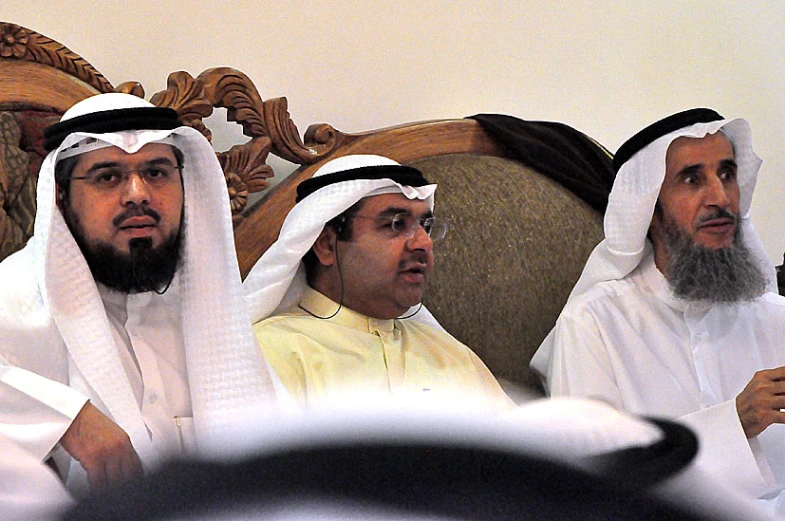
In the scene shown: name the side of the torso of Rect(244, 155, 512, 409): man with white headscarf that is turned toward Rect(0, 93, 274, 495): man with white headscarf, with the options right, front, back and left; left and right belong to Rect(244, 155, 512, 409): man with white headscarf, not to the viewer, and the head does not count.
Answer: right

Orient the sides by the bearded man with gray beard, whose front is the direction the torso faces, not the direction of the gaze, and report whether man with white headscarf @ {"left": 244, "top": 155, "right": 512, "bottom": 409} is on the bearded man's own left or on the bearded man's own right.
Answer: on the bearded man's own right

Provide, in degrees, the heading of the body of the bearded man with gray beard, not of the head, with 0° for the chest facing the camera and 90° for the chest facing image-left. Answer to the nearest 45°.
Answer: approximately 315°

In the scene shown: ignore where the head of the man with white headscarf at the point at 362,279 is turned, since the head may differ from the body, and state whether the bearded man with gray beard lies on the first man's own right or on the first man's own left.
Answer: on the first man's own left

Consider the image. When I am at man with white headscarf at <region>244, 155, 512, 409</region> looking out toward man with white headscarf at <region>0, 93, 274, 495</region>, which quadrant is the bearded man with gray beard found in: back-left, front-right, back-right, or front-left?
back-left

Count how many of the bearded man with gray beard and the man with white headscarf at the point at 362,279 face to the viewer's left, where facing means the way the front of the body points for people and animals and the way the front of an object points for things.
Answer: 0

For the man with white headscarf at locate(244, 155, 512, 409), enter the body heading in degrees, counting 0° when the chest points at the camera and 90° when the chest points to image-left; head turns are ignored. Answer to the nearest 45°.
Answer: approximately 315°

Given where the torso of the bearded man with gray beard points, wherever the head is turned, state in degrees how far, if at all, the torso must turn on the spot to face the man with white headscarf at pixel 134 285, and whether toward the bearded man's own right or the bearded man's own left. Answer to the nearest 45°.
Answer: approximately 90° to the bearded man's own right
